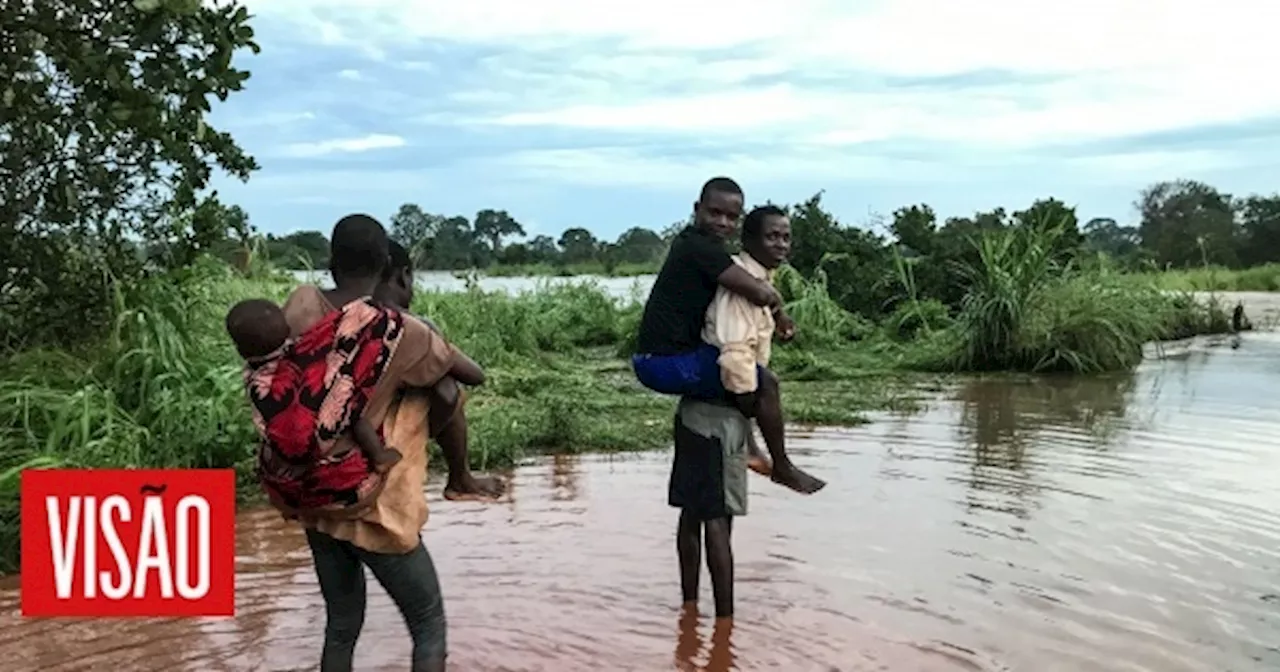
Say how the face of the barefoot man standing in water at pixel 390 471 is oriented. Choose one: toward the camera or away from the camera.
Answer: away from the camera

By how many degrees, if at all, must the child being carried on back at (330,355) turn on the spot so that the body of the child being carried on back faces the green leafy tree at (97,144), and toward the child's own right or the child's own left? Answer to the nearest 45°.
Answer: approximately 45° to the child's own left

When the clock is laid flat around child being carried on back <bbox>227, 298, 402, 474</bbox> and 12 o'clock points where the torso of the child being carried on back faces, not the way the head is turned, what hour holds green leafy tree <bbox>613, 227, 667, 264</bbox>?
The green leafy tree is roughly at 11 o'clock from the child being carried on back.

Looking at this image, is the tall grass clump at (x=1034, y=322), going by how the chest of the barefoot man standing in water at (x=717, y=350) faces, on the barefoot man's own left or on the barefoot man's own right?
on the barefoot man's own left

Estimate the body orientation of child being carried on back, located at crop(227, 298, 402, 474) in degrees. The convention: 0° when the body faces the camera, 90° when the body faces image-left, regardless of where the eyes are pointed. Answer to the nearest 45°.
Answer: approximately 225°

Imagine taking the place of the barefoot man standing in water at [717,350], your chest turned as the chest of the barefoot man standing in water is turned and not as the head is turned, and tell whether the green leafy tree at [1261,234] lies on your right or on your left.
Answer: on your left

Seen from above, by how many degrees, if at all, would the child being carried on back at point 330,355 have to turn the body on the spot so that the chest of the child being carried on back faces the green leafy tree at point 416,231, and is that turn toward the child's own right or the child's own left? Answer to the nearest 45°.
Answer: approximately 45° to the child's own left

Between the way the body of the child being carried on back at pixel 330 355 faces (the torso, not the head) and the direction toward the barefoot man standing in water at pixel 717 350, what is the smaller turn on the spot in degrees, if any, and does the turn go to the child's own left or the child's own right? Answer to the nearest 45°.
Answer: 0° — they already face them
